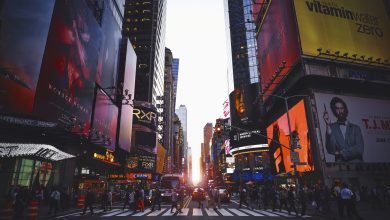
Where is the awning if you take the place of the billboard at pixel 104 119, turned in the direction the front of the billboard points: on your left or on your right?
on your right

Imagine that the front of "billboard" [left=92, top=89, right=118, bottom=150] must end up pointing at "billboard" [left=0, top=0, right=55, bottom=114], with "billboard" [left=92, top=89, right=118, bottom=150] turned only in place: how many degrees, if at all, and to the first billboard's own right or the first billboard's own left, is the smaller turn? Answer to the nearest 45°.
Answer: approximately 45° to the first billboard's own right

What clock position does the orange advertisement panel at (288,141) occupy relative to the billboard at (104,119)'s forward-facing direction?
The orange advertisement panel is roughly at 11 o'clock from the billboard.

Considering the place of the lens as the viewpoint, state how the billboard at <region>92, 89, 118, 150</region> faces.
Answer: facing the viewer and to the right of the viewer

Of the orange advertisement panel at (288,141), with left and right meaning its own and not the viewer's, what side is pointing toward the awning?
front

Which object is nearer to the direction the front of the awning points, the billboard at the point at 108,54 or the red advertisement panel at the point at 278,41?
the red advertisement panel

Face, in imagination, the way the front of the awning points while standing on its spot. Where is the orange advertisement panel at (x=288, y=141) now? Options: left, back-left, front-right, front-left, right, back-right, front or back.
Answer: left

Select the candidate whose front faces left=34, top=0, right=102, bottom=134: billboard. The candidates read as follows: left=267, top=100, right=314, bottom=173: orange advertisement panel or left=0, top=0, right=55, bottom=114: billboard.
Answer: the orange advertisement panel

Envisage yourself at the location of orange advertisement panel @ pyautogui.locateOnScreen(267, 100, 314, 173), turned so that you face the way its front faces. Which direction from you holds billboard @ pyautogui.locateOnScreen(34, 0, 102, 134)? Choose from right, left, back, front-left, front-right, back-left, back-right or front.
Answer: front

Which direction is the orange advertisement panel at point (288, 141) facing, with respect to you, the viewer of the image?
facing the viewer and to the left of the viewer

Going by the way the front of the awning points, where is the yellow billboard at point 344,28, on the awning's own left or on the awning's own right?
on the awning's own left
